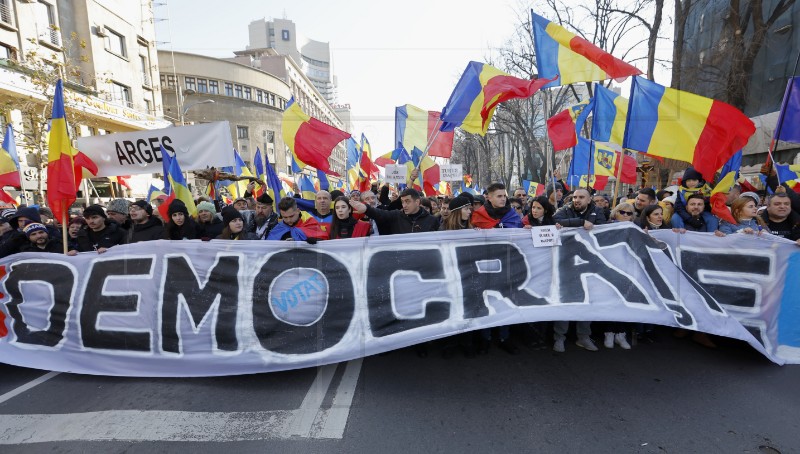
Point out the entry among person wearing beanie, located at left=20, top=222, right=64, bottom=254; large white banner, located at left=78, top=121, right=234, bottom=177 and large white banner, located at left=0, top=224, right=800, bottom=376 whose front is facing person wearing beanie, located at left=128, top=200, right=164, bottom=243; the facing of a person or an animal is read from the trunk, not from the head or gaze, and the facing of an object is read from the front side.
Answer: large white banner, located at left=78, top=121, right=234, bottom=177

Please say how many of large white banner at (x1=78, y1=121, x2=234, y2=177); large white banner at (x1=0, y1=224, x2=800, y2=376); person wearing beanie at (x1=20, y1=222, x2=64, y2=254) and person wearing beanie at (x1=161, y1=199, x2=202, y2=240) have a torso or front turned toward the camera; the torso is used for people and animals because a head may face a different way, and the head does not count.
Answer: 4

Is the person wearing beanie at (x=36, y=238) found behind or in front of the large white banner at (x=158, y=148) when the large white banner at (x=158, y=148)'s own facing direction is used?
in front

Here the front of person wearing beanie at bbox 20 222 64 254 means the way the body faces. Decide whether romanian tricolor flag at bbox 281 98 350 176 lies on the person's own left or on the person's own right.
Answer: on the person's own left

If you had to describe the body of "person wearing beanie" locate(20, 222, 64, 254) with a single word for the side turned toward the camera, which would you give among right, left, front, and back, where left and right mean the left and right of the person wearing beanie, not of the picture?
front

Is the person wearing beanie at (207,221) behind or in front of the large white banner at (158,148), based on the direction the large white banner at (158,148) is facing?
in front

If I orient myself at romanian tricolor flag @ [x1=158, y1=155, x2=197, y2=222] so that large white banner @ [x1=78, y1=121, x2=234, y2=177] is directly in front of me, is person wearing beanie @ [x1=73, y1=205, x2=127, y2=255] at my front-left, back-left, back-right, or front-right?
back-left

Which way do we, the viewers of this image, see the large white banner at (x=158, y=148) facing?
facing the viewer

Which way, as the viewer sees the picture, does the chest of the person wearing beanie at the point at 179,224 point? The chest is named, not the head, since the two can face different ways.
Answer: toward the camera

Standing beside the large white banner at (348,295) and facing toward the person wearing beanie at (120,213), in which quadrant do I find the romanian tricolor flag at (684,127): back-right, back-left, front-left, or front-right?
back-right

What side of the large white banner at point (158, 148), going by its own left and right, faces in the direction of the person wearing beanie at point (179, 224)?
front

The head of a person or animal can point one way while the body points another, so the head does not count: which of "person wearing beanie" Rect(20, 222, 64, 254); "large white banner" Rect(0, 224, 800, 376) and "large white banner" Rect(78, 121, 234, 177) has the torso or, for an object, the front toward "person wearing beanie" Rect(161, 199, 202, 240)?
"large white banner" Rect(78, 121, 234, 177)
